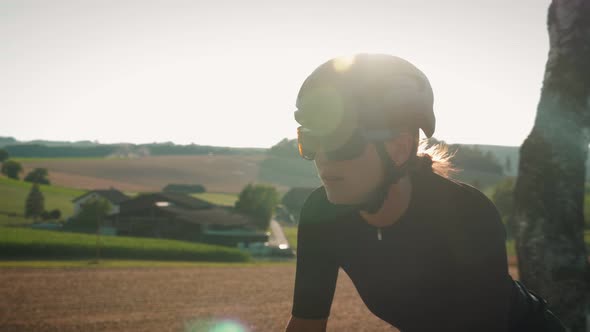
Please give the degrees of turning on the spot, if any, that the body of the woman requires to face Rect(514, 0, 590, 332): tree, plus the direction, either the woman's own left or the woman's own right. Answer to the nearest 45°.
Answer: approximately 180°

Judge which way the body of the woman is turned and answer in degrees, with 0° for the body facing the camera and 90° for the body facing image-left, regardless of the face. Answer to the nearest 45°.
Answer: approximately 45°
